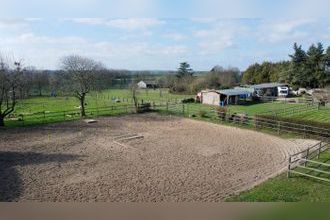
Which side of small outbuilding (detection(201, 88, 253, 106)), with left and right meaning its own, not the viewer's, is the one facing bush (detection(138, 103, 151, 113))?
right

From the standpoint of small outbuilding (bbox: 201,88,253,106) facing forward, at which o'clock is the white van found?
The white van is roughly at 9 o'clock from the small outbuilding.

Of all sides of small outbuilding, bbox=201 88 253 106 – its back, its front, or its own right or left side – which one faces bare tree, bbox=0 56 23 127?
right

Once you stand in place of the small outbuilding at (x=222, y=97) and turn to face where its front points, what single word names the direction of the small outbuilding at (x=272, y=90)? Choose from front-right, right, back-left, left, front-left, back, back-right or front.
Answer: left

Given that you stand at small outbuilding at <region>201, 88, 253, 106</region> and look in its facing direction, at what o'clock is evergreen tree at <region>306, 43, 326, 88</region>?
The evergreen tree is roughly at 9 o'clock from the small outbuilding.

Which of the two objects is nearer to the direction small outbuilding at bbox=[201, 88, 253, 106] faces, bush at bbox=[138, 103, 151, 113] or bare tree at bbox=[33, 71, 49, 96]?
the bush

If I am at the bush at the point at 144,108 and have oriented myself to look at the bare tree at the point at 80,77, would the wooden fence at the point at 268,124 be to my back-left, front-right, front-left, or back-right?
back-left

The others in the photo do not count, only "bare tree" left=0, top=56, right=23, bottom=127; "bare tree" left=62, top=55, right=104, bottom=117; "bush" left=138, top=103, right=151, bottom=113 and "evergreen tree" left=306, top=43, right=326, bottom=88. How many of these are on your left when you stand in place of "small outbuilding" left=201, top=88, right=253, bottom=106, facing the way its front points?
1

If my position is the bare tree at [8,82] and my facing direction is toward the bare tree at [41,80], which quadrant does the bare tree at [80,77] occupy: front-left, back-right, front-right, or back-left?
front-right

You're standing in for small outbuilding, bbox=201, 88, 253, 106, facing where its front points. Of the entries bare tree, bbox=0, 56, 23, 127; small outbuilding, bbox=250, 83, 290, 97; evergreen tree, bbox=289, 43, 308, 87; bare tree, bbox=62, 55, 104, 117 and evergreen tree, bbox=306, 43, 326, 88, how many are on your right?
2

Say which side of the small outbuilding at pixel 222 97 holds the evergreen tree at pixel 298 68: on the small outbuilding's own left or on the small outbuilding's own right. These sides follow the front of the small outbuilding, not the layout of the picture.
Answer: on the small outbuilding's own left
